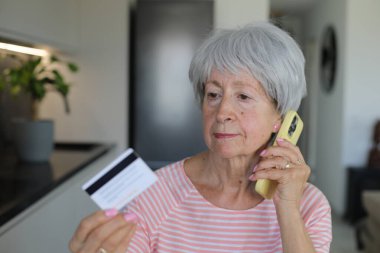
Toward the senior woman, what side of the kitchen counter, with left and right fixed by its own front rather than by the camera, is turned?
front

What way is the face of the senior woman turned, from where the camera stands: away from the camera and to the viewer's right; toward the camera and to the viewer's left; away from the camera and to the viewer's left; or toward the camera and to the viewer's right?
toward the camera and to the viewer's left

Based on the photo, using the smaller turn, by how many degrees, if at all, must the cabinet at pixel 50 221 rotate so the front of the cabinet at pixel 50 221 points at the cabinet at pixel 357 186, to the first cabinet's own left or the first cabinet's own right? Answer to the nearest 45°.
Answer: approximately 90° to the first cabinet's own left

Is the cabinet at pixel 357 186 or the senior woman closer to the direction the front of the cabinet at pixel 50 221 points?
the senior woman

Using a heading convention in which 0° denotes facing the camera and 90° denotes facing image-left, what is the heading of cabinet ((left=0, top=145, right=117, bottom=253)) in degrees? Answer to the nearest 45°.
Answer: approximately 315°
